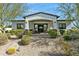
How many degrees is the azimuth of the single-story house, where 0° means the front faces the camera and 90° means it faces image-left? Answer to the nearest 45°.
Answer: approximately 0°

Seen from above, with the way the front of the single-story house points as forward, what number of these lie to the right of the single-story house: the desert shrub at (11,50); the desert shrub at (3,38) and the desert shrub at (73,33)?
2
